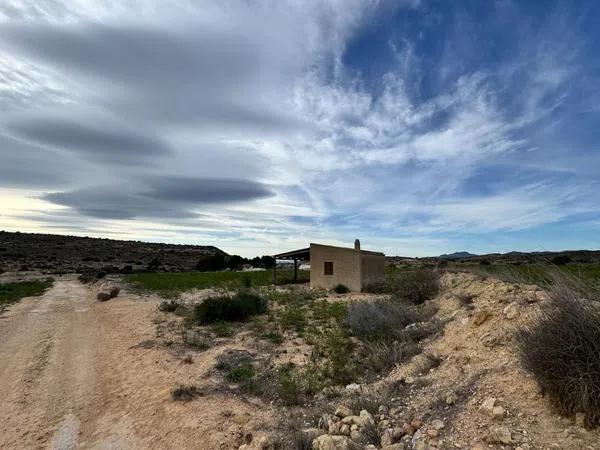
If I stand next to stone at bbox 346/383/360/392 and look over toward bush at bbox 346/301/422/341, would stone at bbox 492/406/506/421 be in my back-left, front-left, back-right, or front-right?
back-right

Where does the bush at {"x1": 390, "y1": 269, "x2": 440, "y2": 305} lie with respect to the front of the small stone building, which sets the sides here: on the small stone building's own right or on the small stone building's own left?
on the small stone building's own left

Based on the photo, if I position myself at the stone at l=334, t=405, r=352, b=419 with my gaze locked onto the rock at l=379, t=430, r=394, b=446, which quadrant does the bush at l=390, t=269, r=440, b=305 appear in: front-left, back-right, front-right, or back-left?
back-left
